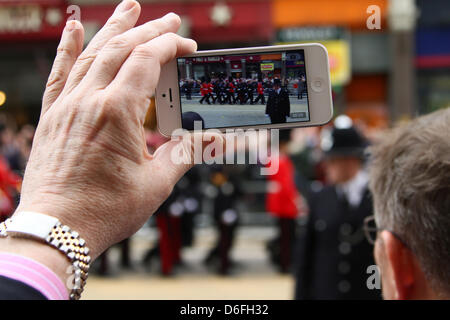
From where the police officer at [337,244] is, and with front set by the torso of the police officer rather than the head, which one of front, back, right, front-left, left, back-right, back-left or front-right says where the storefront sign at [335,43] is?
back

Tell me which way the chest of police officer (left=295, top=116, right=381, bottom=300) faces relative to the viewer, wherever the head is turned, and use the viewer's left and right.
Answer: facing the viewer

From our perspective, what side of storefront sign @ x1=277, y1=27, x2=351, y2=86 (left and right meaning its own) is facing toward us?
front

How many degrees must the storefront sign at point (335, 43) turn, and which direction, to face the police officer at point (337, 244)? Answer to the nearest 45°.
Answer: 0° — it already faces them

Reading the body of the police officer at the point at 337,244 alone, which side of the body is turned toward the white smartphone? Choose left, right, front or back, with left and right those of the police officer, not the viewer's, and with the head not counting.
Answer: front

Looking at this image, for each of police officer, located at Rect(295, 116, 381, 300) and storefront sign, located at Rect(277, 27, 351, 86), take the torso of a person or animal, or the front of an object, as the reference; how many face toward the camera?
2

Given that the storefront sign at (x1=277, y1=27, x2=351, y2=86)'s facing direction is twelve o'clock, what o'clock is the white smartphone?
The white smartphone is roughly at 12 o'clock from the storefront sign.

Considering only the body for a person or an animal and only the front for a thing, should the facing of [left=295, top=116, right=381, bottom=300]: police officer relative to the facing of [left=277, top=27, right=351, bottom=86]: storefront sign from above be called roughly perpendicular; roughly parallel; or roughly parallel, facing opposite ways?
roughly parallel
